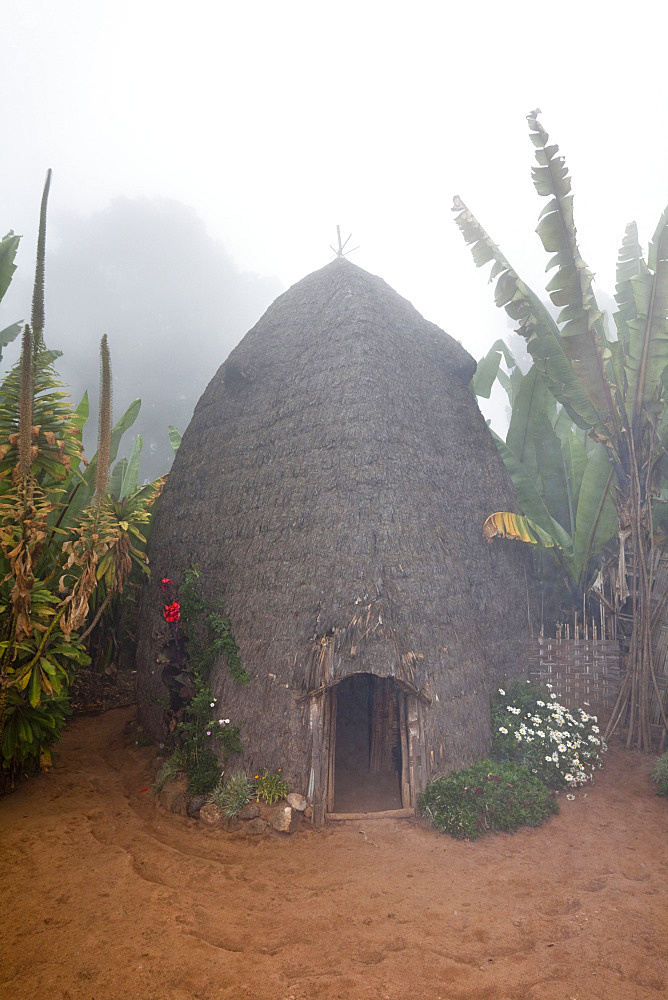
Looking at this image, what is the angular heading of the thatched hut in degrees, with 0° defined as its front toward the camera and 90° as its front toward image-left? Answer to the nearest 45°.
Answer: approximately 0°

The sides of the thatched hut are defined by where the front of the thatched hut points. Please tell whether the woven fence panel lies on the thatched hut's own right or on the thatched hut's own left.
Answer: on the thatched hut's own left

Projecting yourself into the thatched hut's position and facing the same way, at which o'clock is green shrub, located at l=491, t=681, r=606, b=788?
The green shrub is roughly at 9 o'clock from the thatched hut.

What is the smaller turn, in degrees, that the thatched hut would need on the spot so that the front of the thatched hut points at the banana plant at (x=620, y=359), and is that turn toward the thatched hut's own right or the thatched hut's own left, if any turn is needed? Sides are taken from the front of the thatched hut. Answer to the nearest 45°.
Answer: approximately 90° to the thatched hut's own left

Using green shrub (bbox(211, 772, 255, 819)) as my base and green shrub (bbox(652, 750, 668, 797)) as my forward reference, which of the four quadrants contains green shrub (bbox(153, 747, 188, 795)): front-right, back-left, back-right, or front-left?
back-left
